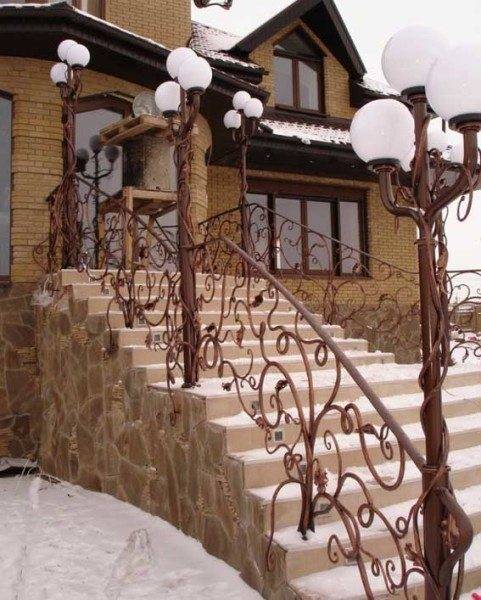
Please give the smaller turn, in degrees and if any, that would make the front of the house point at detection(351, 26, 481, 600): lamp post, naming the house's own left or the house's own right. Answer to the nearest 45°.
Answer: approximately 45° to the house's own right

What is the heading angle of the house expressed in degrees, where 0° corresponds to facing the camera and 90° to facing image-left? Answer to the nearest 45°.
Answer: approximately 315°
